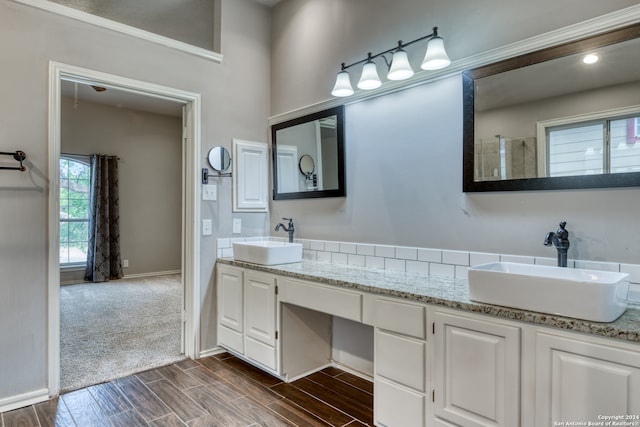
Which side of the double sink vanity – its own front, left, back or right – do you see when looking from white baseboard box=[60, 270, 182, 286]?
right

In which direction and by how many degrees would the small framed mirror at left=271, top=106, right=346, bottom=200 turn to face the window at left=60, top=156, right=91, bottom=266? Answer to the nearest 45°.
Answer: approximately 90° to its right

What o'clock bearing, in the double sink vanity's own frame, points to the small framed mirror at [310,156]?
The small framed mirror is roughly at 3 o'clock from the double sink vanity.

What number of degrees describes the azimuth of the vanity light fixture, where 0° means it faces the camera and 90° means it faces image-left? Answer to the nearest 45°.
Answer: approximately 45°

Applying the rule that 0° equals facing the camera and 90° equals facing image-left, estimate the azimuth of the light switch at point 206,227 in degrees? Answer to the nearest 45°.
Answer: approximately 0°

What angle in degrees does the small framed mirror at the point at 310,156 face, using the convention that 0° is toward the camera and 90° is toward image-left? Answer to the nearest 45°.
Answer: approximately 45°

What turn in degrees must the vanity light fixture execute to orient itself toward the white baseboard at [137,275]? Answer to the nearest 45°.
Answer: approximately 90° to its right

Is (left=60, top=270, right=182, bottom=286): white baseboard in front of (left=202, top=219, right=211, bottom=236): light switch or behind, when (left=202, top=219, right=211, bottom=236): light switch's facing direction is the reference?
behind
